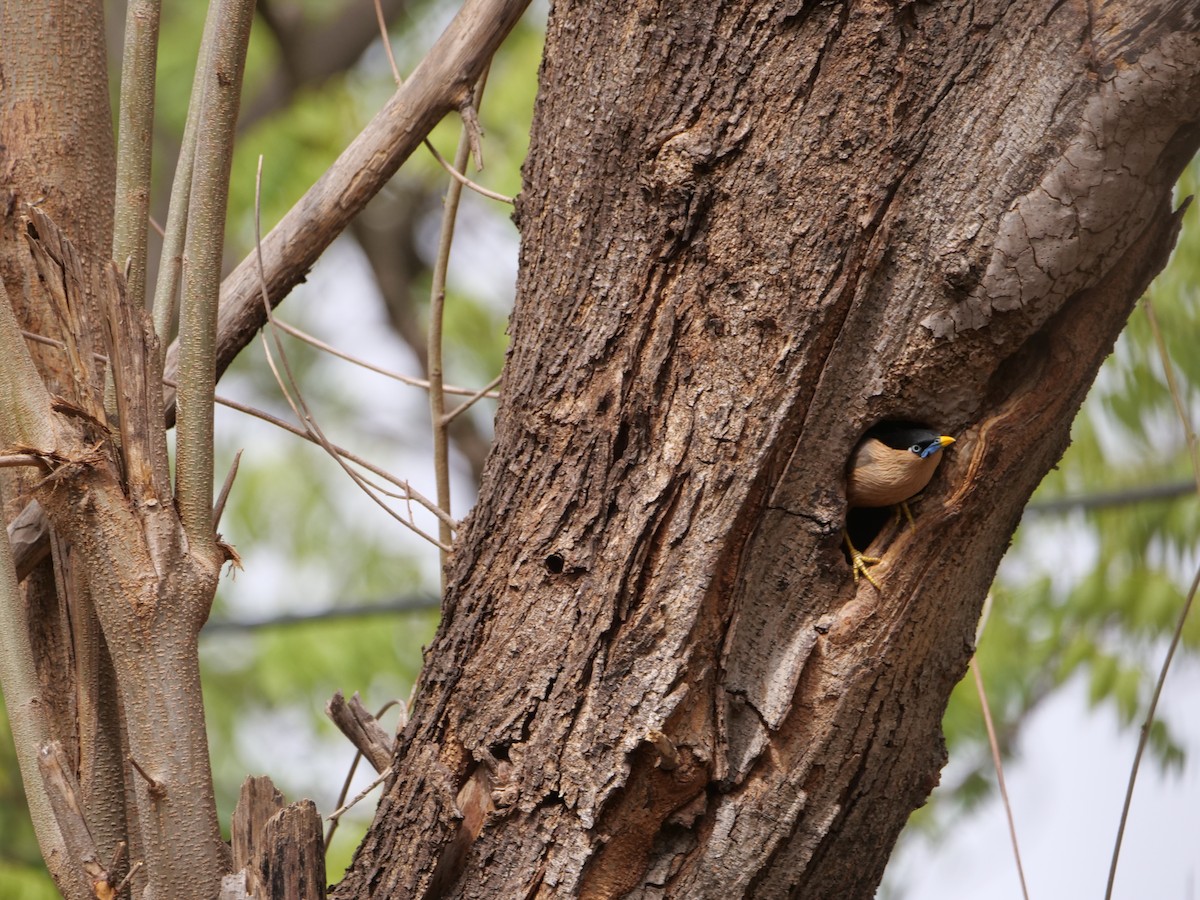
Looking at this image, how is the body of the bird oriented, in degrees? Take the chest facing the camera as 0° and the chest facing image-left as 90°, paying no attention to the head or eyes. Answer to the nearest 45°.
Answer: approximately 315°

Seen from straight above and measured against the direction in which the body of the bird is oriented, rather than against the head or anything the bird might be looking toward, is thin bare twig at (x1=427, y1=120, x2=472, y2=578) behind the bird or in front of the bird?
behind

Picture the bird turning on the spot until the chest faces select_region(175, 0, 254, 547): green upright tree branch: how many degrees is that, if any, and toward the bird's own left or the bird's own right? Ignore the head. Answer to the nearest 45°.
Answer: approximately 90° to the bird's own right

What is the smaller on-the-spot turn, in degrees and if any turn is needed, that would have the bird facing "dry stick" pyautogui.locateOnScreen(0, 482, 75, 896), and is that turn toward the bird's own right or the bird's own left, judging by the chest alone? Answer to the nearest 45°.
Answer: approximately 135° to the bird's own right

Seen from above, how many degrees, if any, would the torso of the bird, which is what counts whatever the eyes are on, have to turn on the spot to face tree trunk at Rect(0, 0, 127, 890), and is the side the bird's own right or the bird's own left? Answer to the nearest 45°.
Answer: approximately 135° to the bird's own right

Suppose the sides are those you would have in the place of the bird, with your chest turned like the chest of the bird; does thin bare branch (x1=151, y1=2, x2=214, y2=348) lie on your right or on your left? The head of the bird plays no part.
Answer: on your right
